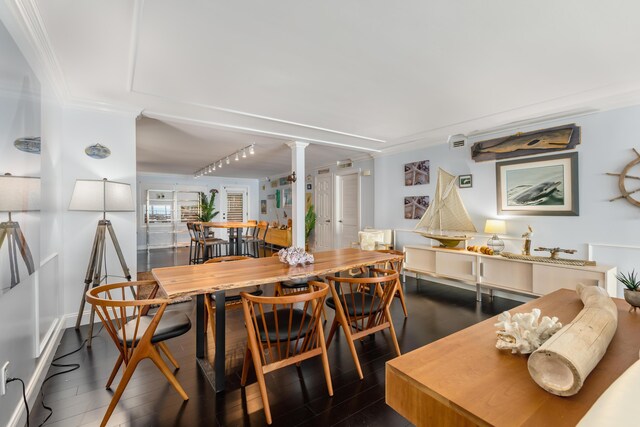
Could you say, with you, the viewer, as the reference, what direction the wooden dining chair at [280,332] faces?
facing away from the viewer and to the left of the viewer

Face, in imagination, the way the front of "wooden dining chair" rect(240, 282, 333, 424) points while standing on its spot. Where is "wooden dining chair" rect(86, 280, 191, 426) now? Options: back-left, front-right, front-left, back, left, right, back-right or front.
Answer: front-left

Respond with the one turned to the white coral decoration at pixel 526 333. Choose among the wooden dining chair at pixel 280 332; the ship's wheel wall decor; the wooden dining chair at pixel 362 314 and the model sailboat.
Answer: the ship's wheel wall decor

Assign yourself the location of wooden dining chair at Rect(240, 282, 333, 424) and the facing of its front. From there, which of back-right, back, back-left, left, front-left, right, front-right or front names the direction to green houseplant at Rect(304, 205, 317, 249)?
front-right

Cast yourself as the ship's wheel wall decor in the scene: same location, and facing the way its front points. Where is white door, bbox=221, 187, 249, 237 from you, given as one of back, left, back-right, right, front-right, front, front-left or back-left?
right

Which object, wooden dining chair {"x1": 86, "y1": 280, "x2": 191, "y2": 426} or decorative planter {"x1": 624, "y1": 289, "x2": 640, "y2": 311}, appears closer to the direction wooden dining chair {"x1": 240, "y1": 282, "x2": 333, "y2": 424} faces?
the wooden dining chair

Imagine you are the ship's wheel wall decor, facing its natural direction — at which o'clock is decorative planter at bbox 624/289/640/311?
The decorative planter is roughly at 12 o'clock from the ship's wheel wall decor.

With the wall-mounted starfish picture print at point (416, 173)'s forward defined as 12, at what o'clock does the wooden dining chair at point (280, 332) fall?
The wooden dining chair is roughly at 11 o'clock from the wall-mounted starfish picture print.

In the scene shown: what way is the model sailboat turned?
to the viewer's left

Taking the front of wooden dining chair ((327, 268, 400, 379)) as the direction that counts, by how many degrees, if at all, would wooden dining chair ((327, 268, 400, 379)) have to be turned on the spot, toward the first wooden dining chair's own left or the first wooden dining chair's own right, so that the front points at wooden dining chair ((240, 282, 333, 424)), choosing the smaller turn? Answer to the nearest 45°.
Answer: approximately 90° to the first wooden dining chair's own left

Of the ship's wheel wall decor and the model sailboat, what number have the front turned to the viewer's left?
1

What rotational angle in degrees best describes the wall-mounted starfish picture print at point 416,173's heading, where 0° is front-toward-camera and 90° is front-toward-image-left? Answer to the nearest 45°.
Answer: approximately 45°

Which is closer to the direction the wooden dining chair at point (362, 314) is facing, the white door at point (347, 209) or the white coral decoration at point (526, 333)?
the white door
